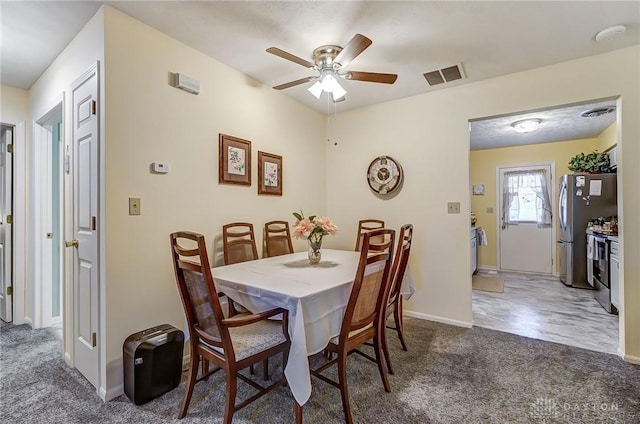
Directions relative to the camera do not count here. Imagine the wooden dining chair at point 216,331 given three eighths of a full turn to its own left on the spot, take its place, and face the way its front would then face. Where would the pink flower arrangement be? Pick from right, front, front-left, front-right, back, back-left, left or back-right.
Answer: back-right

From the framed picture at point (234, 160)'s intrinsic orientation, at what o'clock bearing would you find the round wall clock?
The round wall clock is roughly at 10 o'clock from the framed picture.

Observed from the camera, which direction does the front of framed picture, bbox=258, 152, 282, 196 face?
facing the viewer and to the right of the viewer

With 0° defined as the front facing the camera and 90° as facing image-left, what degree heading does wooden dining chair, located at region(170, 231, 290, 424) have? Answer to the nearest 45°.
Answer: approximately 225°

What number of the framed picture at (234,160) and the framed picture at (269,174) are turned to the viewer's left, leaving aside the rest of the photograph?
0

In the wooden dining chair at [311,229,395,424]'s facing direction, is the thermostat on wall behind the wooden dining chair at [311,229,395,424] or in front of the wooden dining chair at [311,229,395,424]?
in front

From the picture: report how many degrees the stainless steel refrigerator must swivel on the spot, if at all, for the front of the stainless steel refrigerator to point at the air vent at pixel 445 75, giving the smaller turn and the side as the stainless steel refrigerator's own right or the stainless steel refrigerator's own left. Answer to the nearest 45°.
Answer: approximately 90° to the stainless steel refrigerator's own left

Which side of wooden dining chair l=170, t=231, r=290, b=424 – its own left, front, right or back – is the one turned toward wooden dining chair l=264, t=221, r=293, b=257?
front

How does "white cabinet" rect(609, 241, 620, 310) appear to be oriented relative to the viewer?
to the viewer's left

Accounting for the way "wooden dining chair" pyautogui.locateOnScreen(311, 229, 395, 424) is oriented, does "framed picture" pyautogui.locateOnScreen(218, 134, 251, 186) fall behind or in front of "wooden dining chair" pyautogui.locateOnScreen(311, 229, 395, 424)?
in front

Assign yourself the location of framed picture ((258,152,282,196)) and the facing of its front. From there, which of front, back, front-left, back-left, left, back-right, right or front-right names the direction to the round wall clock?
front-left

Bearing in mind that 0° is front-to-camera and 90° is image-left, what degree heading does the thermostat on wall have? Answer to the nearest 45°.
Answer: approximately 315°

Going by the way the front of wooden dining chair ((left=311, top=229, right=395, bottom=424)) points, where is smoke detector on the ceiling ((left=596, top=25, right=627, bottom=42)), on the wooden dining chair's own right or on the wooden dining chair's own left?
on the wooden dining chair's own right

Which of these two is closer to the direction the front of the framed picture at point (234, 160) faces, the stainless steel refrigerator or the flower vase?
the flower vase

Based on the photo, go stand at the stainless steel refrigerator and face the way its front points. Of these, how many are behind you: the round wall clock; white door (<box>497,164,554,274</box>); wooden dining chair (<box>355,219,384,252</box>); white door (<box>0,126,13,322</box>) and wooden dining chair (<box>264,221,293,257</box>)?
0

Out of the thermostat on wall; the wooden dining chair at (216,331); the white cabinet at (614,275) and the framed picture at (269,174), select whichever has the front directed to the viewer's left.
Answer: the white cabinet

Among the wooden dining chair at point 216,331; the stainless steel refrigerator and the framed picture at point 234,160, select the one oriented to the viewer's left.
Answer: the stainless steel refrigerator

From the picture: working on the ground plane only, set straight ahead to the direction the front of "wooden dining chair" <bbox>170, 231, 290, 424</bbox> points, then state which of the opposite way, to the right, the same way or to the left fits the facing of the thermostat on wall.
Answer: to the right
